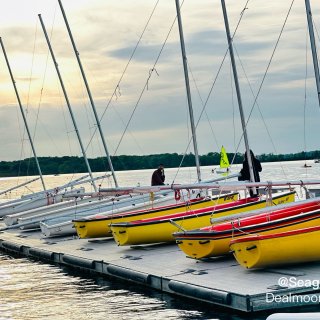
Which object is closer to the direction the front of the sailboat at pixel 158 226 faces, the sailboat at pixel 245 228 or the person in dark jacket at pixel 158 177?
the person in dark jacket

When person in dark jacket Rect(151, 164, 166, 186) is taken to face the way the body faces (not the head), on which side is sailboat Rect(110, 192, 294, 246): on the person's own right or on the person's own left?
on the person's own right

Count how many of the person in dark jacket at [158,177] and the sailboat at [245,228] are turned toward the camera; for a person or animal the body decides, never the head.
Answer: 0

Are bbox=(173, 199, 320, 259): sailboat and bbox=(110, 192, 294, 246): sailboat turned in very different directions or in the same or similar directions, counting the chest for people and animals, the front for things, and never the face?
same or similar directions

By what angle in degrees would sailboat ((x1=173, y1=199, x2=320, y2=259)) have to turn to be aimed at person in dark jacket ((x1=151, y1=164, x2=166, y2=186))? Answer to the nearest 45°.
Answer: approximately 45° to its left
